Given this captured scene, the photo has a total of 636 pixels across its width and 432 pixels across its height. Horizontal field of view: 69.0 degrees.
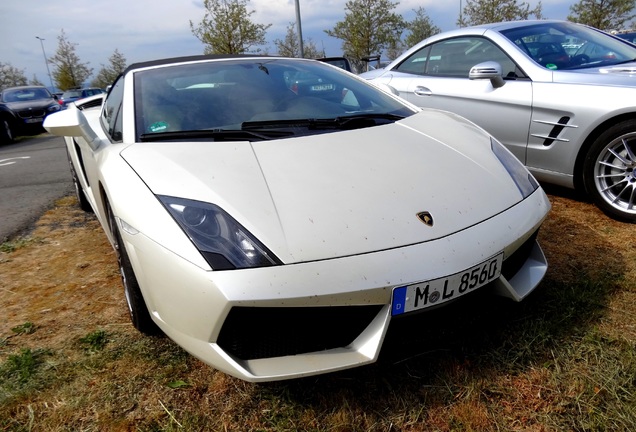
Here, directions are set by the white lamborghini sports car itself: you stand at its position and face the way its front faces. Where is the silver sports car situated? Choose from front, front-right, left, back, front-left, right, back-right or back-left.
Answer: left

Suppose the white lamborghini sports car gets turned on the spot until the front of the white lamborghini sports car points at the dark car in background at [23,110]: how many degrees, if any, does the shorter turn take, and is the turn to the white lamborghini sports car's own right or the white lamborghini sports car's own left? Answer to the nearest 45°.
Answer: approximately 180°

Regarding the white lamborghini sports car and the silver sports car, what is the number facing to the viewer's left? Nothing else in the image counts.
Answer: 0

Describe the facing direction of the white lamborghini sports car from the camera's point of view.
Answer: facing the viewer and to the right of the viewer

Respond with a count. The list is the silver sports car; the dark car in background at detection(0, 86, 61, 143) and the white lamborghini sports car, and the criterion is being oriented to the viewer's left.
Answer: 0

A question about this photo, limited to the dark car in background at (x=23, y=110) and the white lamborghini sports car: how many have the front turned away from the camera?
0

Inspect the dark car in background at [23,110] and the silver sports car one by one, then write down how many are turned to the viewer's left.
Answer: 0
